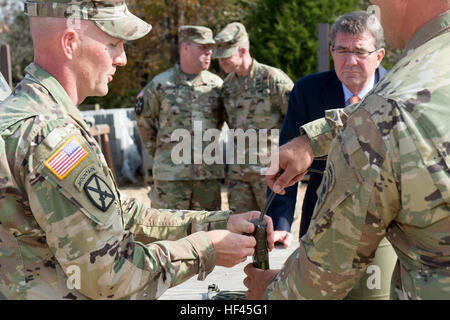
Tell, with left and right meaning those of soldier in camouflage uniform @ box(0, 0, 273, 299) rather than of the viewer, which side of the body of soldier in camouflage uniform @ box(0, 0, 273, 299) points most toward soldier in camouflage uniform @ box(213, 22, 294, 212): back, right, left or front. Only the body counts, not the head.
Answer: left

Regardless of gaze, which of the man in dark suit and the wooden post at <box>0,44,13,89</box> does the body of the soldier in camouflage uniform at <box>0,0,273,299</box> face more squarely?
the man in dark suit

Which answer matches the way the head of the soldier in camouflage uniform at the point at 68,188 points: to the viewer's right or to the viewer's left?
to the viewer's right

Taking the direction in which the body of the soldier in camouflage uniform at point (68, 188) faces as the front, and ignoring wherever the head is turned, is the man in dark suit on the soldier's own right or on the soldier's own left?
on the soldier's own left

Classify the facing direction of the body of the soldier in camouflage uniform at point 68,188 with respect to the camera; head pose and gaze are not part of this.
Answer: to the viewer's right

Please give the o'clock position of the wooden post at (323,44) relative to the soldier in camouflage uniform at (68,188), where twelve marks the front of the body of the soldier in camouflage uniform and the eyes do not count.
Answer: The wooden post is roughly at 10 o'clock from the soldier in camouflage uniform.

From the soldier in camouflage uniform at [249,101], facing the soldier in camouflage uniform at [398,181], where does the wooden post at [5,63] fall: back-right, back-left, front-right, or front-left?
back-right

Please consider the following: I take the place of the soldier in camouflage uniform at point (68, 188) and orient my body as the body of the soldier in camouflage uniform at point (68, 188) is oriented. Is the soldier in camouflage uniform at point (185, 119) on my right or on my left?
on my left

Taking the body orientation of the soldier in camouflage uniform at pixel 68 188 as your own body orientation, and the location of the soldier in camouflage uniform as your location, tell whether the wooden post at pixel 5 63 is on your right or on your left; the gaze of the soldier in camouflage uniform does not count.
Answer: on your left

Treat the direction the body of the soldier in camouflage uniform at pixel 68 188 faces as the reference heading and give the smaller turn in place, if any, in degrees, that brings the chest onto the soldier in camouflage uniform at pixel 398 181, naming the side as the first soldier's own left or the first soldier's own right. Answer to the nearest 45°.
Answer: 0° — they already face them
